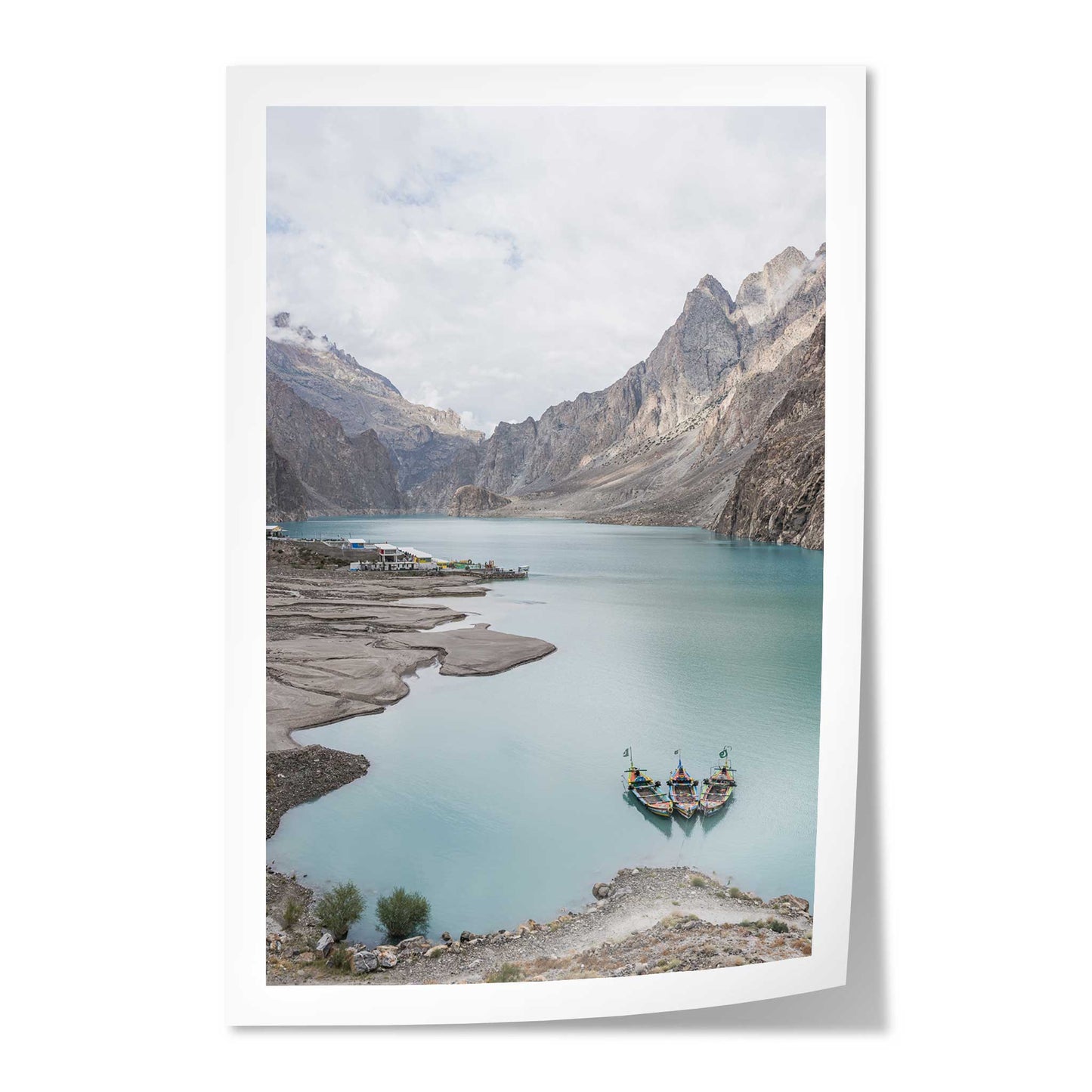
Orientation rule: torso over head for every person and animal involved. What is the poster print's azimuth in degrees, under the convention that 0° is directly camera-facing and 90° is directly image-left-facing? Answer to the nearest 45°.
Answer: approximately 0°
